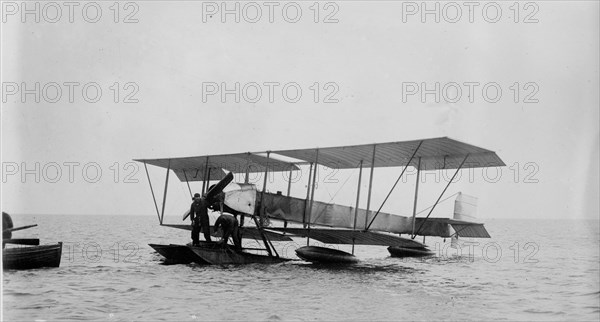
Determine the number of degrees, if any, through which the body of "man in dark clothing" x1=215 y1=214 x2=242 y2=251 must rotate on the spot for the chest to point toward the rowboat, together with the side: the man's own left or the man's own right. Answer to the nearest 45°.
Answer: approximately 45° to the man's own left

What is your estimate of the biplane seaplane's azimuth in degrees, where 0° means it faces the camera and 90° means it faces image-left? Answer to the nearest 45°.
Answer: approximately 45°

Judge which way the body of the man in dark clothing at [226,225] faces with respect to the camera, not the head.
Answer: to the viewer's left

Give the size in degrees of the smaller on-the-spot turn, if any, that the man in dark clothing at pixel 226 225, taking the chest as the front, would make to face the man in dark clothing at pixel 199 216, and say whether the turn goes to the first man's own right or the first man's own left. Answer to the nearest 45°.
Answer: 0° — they already face them
